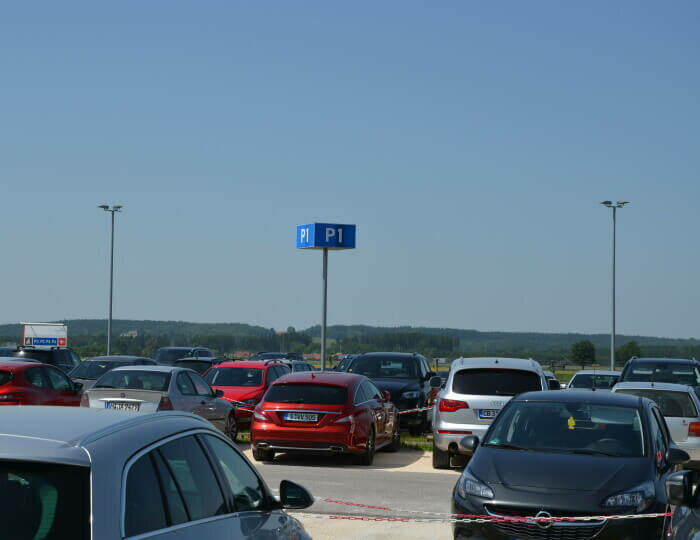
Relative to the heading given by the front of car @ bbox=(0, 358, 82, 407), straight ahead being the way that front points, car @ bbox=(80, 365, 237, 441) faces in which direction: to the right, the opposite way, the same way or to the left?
the same way

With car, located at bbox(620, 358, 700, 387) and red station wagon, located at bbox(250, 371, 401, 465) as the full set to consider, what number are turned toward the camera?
1

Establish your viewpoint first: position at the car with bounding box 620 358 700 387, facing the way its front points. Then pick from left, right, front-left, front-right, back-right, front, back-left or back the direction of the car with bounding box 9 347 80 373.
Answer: right

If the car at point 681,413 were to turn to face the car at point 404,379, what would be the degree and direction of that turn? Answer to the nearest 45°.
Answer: approximately 45° to its left

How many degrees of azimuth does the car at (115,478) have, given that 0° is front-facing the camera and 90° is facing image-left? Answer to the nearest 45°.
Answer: approximately 225°

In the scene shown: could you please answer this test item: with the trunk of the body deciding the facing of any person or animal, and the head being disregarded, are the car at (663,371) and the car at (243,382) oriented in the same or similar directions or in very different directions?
same or similar directions

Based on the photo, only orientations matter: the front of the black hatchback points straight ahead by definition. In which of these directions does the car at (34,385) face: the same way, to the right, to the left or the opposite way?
the opposite way

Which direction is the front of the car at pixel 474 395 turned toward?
away from the camera

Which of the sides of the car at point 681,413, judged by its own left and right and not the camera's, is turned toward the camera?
back

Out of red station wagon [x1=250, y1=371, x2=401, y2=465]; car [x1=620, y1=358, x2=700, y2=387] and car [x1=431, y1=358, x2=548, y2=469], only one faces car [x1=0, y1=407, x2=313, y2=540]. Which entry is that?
car [x1=620, y1=358, x2=700, y2=387]

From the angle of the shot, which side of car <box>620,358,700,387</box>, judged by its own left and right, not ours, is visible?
front

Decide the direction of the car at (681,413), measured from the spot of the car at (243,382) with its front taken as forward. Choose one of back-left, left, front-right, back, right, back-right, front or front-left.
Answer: left

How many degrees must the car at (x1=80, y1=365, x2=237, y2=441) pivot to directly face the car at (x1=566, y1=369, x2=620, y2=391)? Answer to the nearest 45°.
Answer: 0° — it already faces it

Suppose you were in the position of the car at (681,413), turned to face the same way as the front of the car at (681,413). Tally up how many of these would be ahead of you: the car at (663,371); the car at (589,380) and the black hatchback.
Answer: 2

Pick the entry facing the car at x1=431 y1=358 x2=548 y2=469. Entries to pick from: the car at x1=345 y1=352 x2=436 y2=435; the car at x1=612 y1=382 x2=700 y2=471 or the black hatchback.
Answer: the car at x1=345 y1=352 x2=436 y2=435

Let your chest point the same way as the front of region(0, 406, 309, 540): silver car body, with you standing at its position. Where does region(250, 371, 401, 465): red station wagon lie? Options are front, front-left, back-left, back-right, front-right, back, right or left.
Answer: front-left

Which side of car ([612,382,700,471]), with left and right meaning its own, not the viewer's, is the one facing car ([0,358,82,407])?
left

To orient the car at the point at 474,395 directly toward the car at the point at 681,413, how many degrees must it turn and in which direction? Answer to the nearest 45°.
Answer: approximately 90° to its right

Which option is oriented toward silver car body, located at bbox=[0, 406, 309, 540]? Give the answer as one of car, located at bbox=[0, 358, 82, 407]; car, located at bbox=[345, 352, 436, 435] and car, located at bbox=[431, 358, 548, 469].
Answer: car, located at bbox=[345, 352, 436, 435]

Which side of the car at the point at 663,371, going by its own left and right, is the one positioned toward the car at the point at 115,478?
front

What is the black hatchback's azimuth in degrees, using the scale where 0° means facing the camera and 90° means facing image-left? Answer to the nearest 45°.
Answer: approximately 0°

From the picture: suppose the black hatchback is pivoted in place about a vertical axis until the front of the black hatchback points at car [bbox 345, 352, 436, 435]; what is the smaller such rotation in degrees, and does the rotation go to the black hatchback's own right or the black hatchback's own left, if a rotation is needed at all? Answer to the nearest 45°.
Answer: approximately 180°

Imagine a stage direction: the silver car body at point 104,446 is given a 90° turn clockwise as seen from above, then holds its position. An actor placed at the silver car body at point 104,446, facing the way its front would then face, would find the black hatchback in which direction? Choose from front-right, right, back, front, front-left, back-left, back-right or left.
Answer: left
